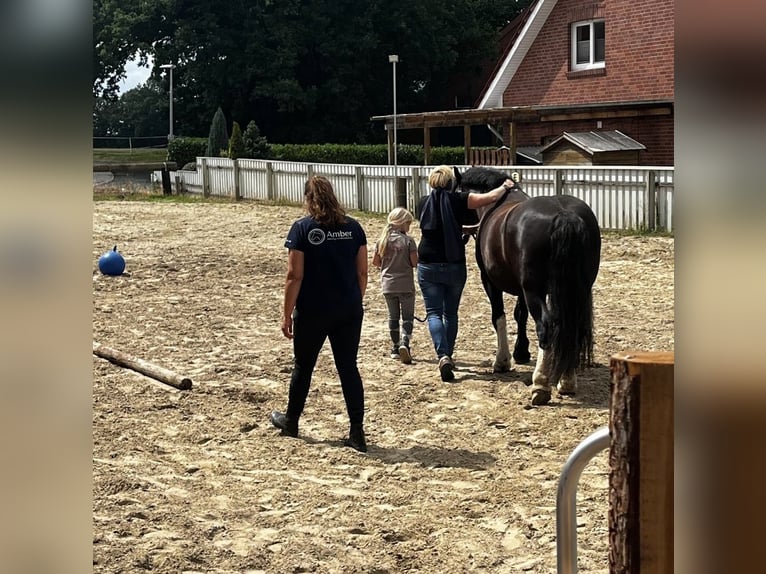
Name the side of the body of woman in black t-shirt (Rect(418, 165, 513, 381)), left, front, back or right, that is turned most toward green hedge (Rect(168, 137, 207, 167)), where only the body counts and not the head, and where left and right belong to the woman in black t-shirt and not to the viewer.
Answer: front

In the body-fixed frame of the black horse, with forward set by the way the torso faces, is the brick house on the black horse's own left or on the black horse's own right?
on the black horse's own right

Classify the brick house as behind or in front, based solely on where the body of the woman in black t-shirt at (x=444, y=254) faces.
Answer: in front

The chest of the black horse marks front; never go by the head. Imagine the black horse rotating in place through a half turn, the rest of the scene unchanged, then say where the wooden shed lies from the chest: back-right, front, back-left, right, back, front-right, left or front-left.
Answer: back-left

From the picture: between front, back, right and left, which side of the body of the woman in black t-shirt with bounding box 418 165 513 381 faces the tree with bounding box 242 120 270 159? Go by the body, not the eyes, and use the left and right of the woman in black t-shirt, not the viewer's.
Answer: front

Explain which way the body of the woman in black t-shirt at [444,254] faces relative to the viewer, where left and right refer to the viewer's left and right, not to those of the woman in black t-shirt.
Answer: facing away from the viewer

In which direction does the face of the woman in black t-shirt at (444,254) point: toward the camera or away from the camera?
away from the camera

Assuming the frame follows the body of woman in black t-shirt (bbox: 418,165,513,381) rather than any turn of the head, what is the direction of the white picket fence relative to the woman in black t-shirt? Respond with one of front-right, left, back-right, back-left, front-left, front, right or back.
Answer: front

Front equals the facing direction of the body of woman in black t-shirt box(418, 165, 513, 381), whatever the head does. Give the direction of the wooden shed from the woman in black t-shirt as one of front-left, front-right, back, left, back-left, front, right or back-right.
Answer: front

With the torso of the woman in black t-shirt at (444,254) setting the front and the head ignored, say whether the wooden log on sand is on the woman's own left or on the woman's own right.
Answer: on the woman's own left

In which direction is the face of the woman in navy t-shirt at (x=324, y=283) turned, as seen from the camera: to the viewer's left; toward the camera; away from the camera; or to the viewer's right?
away from the camera

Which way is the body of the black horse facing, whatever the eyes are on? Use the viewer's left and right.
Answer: facing away from the viewer and to the left of the viewer

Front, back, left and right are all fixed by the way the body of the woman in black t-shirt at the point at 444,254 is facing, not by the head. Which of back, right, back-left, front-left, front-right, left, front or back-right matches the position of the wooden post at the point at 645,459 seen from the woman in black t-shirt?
back
